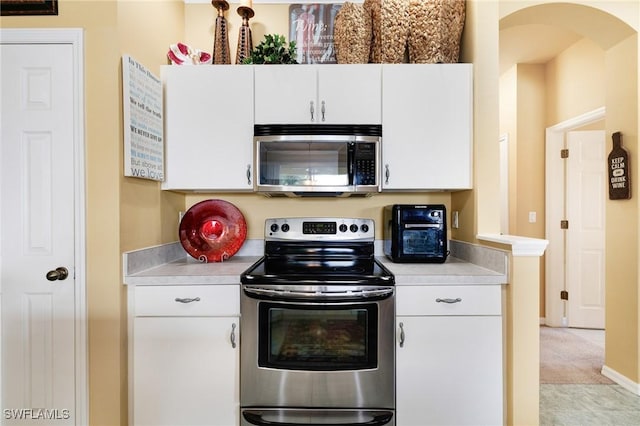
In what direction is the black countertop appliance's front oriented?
toward the camera

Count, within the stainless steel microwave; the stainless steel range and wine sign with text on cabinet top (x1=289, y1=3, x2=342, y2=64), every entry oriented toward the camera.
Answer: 3

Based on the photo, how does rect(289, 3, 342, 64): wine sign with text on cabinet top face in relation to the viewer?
toward the camera

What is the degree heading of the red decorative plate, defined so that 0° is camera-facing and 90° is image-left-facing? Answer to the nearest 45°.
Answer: approximately 0°

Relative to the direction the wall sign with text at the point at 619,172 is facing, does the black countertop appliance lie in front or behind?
in front
